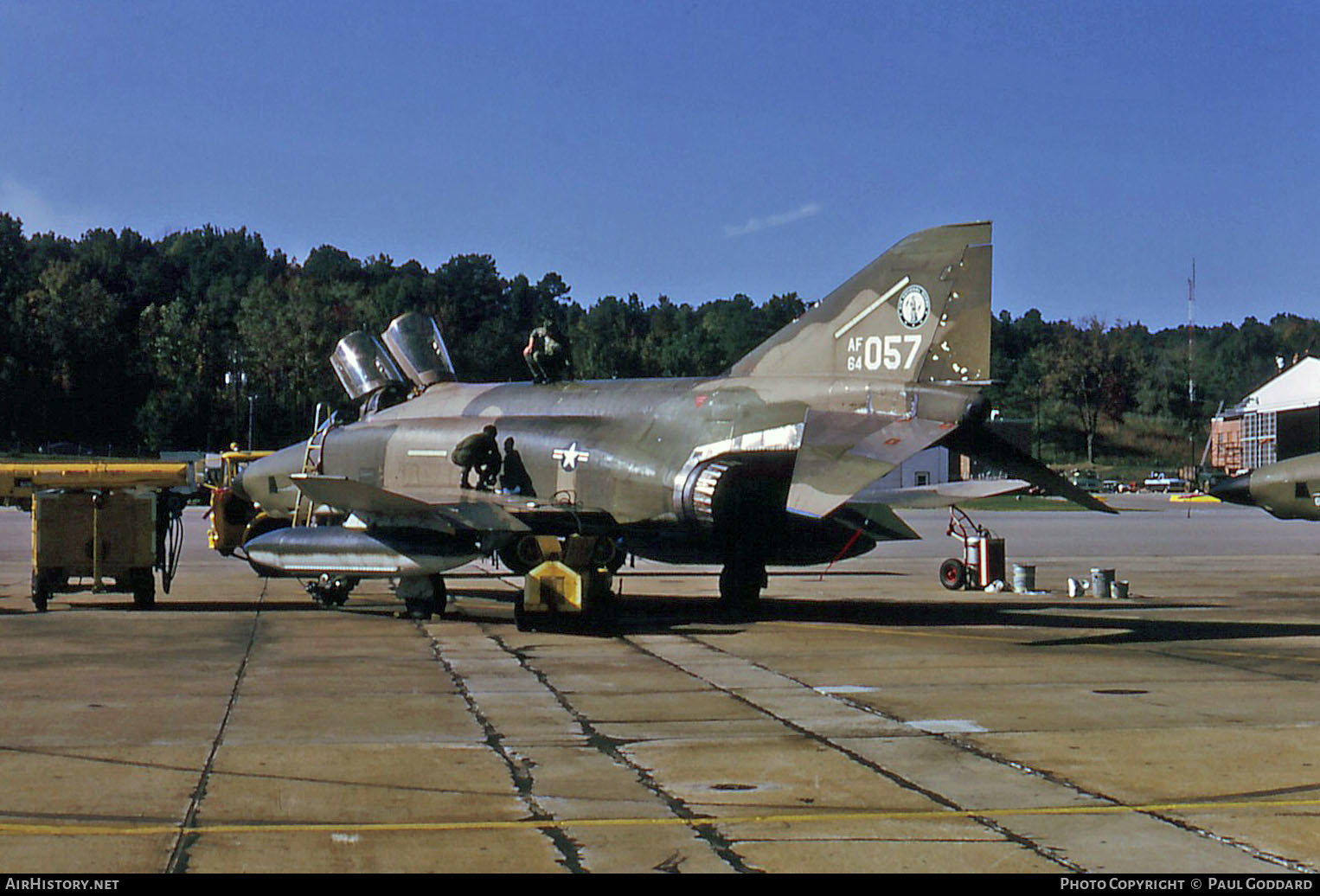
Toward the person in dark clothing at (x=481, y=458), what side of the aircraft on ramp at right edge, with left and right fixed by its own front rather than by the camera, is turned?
front

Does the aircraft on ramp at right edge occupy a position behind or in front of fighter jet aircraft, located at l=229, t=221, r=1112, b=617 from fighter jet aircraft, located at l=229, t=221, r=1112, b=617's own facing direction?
behind

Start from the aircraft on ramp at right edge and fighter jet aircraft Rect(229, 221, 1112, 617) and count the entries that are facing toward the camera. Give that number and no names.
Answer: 0

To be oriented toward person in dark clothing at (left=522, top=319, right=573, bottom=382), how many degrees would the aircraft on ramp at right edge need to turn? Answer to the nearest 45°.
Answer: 0° — it already faces them

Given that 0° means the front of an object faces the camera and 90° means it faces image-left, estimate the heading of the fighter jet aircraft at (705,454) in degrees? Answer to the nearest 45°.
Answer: approximately 135°

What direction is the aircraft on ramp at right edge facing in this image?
to the viewer's left

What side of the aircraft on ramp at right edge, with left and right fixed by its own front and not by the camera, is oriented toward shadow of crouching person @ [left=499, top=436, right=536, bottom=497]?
front
